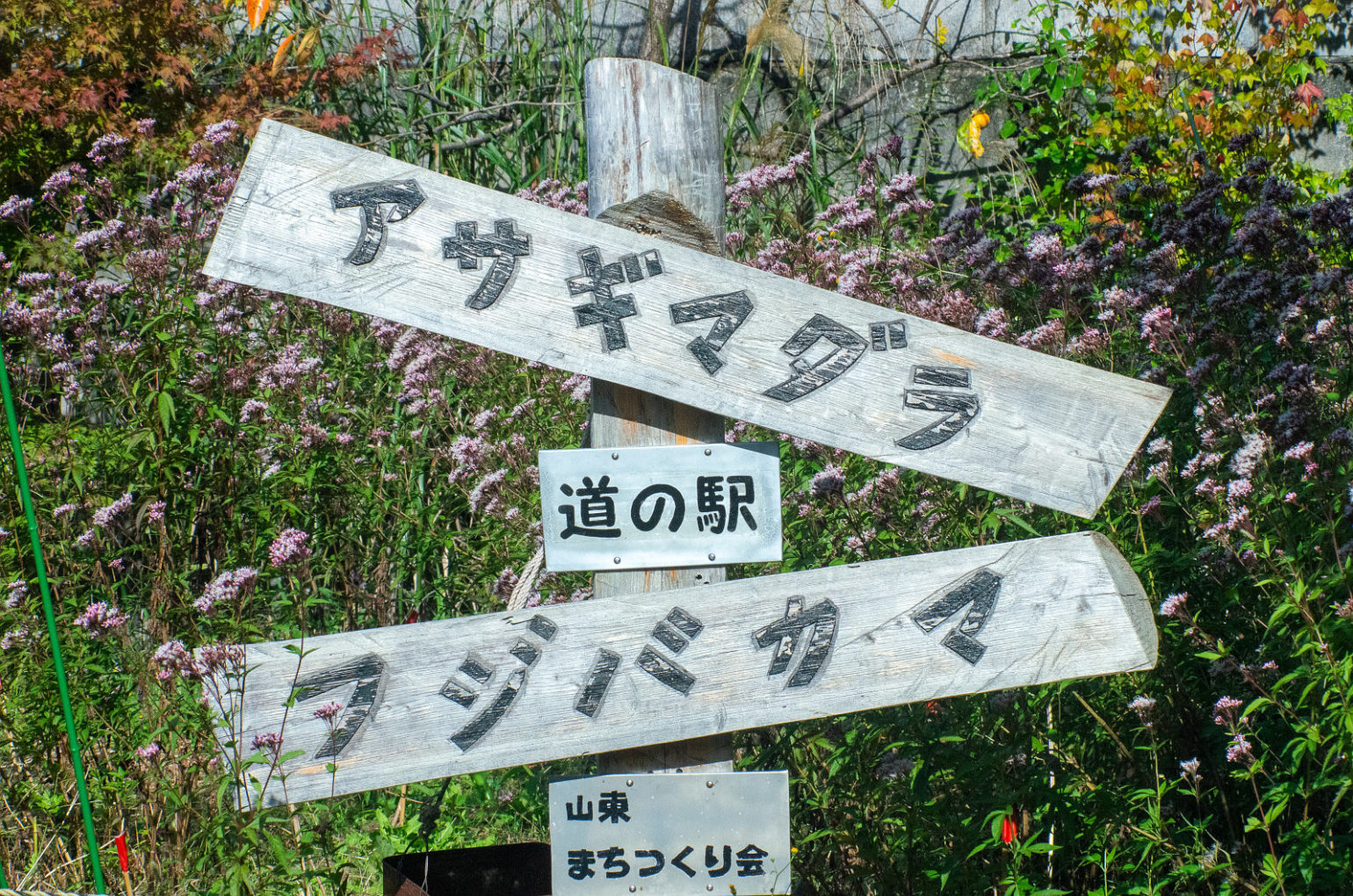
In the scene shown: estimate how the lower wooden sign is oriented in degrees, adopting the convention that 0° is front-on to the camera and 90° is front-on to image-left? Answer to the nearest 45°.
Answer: approximately 0°

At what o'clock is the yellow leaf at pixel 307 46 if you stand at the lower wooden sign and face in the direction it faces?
The yellow leaf is roughly at 5 o'clock from the lower wooden sign.

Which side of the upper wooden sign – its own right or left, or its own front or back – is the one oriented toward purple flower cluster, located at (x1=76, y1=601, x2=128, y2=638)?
right

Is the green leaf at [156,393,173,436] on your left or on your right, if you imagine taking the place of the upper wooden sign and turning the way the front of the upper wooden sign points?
on your right

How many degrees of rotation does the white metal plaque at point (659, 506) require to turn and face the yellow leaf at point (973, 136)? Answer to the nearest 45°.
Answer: approximately 180°
